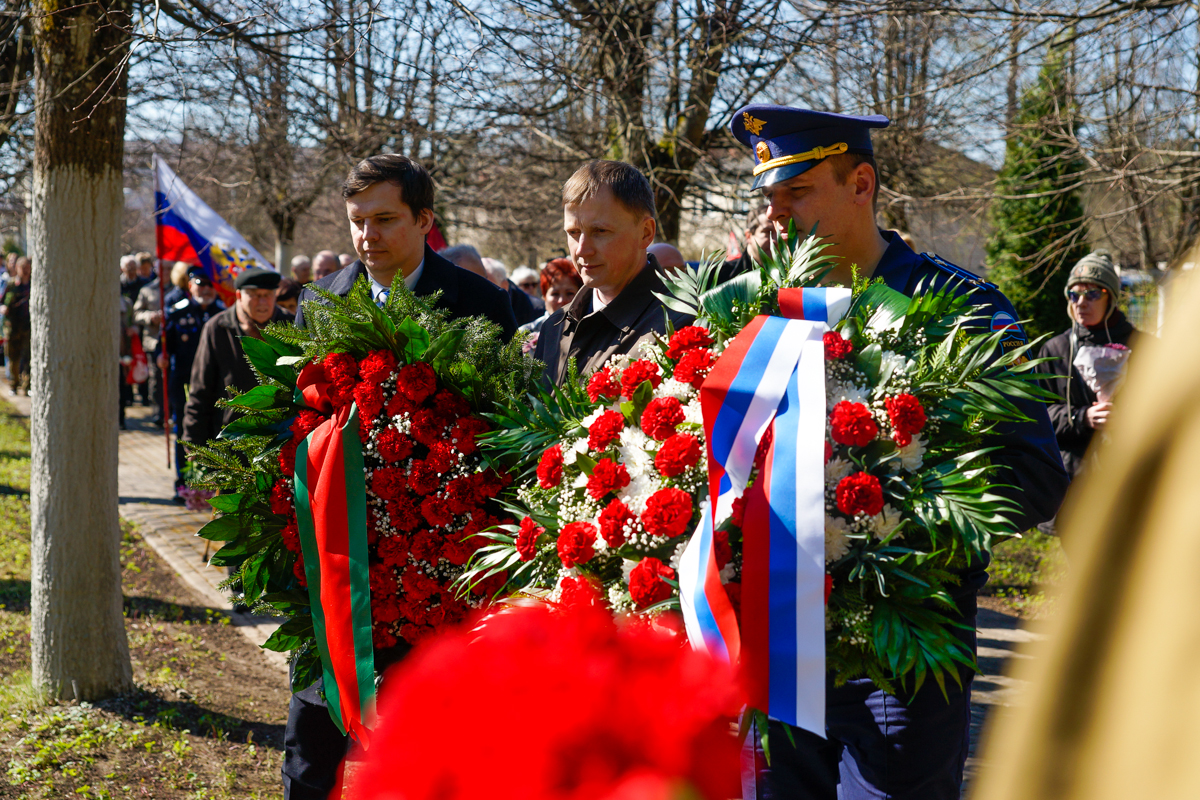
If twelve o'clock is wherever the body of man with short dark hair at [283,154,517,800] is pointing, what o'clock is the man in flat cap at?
The man in flat cap is roughly at 4 o'clock from the man with short dark hair.

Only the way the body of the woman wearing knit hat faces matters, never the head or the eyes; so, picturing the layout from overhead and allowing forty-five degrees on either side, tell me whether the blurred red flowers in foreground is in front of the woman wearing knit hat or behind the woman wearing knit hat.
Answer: in front

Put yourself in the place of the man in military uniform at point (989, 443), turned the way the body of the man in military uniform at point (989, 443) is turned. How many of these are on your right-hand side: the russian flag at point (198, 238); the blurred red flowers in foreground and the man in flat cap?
2

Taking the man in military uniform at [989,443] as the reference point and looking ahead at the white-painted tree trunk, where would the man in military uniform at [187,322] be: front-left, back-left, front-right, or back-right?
front-right

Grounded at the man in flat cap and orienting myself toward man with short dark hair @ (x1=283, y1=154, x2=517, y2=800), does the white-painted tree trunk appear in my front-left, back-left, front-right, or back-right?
front-right

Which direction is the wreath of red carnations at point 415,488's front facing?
toward the camera

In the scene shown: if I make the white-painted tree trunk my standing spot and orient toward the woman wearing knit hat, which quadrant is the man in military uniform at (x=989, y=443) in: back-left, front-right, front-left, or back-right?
front-right

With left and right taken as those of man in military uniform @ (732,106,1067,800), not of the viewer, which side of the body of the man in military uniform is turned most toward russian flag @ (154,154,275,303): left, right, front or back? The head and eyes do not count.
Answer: right

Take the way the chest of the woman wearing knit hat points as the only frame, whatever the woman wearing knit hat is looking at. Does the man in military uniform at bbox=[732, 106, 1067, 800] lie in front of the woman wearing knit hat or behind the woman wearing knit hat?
in front

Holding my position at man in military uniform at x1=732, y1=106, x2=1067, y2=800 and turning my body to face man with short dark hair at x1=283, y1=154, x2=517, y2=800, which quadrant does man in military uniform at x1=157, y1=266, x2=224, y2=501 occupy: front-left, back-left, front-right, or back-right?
front-right

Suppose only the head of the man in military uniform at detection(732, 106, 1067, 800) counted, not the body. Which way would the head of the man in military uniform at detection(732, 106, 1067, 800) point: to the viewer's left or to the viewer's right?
to the viewer's left

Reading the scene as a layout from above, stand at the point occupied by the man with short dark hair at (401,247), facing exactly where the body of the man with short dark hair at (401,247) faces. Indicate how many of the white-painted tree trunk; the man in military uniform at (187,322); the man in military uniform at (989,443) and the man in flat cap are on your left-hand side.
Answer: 1

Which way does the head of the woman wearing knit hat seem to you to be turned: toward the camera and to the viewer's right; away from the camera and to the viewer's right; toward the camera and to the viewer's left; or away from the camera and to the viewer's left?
toward the camera and to the viewer's left
